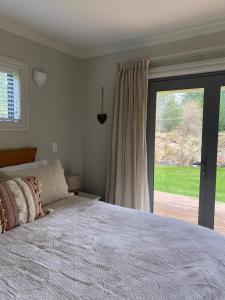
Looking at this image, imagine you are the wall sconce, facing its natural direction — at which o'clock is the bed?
The bed is roughly at 1 o'clock from the wall sconce.

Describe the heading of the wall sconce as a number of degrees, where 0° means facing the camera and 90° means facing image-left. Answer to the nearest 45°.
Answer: approximately 315°

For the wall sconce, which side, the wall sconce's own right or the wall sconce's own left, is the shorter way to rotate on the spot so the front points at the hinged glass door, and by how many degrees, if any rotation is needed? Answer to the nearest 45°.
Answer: approximately 45° to the wall sconce's own left
